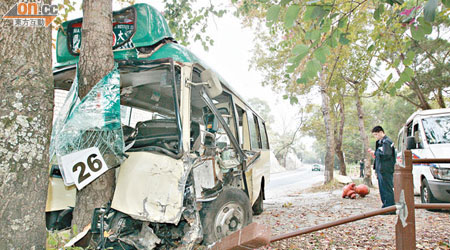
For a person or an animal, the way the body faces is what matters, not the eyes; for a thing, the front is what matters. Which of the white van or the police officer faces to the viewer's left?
the police officer

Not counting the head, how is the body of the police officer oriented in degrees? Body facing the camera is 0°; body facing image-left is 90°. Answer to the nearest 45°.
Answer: approximately 90°

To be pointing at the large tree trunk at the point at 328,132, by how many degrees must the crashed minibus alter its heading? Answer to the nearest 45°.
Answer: approximately 180°

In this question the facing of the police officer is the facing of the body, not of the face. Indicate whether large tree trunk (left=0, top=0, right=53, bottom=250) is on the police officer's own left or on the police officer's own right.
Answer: on the police officer's own left

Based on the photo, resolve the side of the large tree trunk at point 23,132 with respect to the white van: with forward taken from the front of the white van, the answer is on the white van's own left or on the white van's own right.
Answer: on the white van's own right

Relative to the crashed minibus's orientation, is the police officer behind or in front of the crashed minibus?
behind

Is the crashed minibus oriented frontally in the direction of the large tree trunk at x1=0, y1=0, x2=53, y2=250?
yes

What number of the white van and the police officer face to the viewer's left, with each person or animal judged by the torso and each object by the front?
1

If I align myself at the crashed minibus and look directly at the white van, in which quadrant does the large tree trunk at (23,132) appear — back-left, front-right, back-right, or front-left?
back-right
